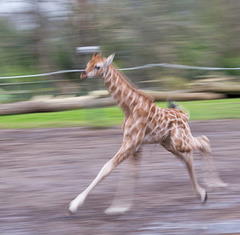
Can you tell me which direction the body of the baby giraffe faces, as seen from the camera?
to the viewer's left
